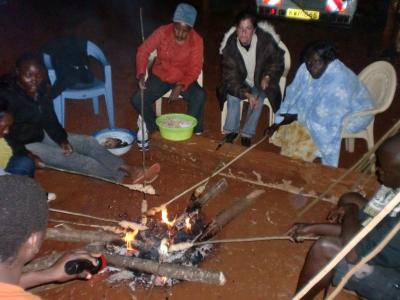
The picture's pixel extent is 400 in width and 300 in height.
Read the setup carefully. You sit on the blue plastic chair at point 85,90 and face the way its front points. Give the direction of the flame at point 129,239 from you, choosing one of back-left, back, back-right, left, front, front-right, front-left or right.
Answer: front-right

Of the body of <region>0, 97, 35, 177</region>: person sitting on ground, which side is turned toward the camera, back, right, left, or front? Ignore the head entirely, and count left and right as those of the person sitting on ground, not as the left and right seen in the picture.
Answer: right

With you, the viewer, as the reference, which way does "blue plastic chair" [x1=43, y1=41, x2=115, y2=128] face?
facing the viewer and to the right of the viewer

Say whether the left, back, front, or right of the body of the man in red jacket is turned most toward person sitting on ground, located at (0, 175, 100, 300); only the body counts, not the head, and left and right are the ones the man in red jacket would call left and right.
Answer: front

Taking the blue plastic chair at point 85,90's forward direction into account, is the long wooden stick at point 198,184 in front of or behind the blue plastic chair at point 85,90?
in front

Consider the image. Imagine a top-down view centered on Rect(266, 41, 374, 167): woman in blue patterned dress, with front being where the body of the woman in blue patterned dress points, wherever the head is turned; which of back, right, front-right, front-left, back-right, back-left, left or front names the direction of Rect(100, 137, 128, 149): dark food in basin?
front-right

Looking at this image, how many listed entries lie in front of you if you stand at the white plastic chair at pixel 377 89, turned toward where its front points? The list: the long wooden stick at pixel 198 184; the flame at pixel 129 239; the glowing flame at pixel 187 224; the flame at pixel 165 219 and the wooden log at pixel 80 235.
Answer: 5

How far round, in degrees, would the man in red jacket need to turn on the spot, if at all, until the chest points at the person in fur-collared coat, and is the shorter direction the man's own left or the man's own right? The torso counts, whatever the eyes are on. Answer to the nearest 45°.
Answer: approximately 90° to the man's own left

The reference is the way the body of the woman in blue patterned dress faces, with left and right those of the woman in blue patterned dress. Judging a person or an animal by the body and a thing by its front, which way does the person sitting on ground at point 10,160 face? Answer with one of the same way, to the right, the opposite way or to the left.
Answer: the opposite way

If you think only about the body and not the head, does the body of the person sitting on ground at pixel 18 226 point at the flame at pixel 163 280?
yes

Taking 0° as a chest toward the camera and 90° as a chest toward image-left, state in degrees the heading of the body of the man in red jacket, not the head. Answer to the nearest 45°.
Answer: approximately 0°

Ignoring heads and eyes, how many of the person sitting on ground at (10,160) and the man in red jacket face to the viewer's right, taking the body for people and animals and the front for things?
1

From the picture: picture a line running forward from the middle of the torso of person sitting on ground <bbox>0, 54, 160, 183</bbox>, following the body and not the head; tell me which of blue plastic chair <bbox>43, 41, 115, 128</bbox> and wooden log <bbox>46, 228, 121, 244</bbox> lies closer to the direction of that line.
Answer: the wooden log

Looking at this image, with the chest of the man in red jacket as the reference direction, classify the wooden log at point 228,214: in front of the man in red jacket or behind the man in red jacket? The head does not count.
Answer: in front

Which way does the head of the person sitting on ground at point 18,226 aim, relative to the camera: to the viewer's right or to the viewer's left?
to the viewer's right
